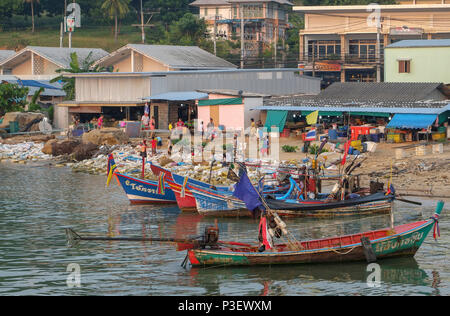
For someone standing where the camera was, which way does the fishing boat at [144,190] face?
facing to the left of the viewer

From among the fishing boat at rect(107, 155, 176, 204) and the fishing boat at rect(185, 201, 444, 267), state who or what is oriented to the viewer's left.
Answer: the fishing boat at rect(107, 155, 176, 204)

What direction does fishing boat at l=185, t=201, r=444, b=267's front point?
to the viewer's right

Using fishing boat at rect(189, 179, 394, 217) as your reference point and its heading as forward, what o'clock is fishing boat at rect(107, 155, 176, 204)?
fishing boat at rect(107, 155, 176, 204) is roughly at 1 o'clock from fishing boat at rect(189, 179, 394, 217).

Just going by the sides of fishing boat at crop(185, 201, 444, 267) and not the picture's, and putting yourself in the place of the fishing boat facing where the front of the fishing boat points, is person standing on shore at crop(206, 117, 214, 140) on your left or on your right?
on your left

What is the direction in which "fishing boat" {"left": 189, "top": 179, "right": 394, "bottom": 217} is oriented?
to the viewer's left

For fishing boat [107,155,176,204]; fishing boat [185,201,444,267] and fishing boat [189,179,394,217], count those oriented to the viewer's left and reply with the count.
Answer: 2

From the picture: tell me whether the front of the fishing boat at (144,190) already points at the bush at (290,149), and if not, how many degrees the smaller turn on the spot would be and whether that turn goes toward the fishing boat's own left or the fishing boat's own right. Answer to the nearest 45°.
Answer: approximately 135° to the fishing boat's own right

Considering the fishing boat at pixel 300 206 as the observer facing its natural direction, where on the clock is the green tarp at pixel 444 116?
The green tarp is roughly at 4 o'clock from the fishing boat.
